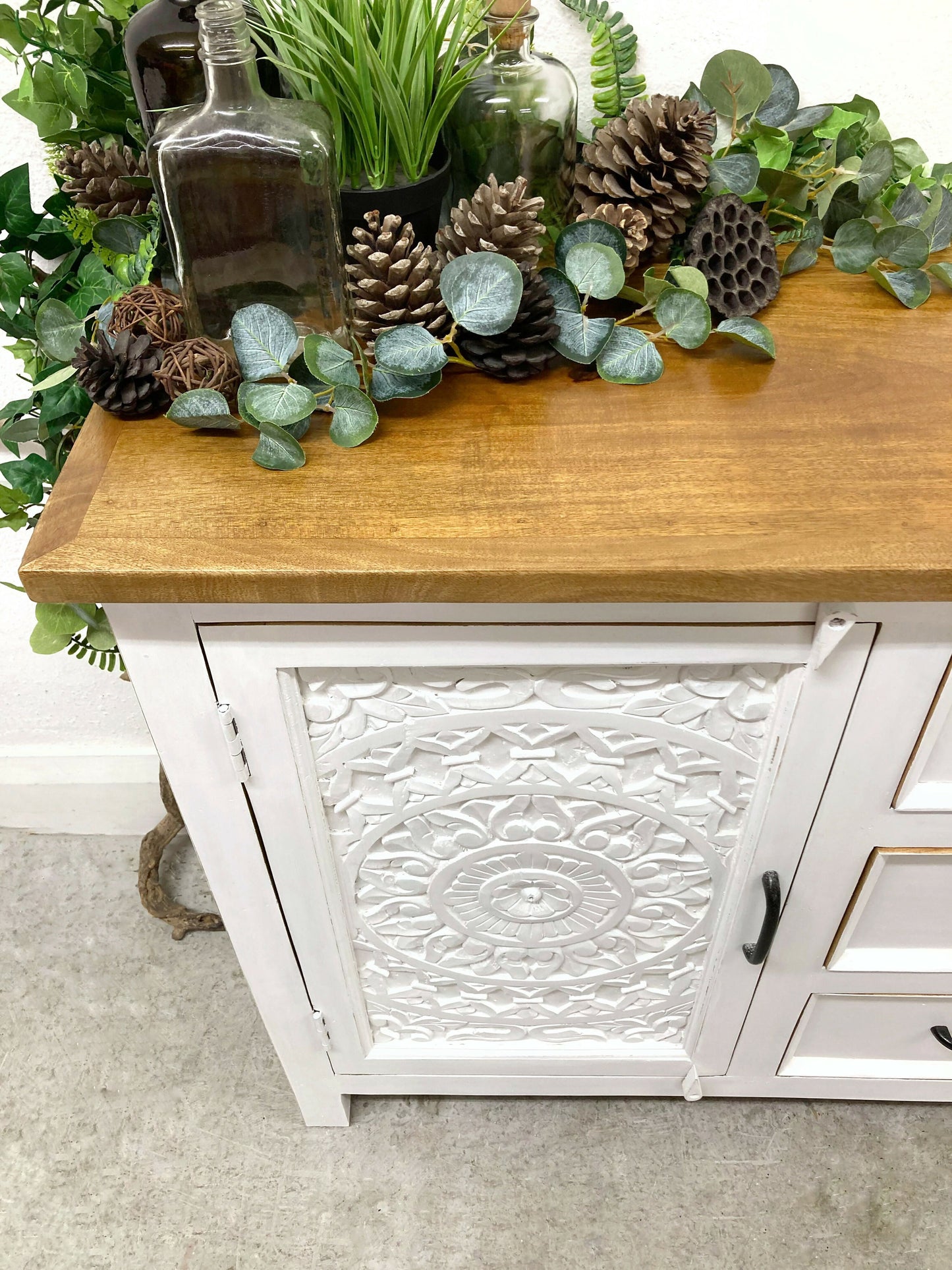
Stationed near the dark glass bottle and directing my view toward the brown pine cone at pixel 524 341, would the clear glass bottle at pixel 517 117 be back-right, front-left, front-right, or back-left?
front-left

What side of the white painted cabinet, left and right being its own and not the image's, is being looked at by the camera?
front
